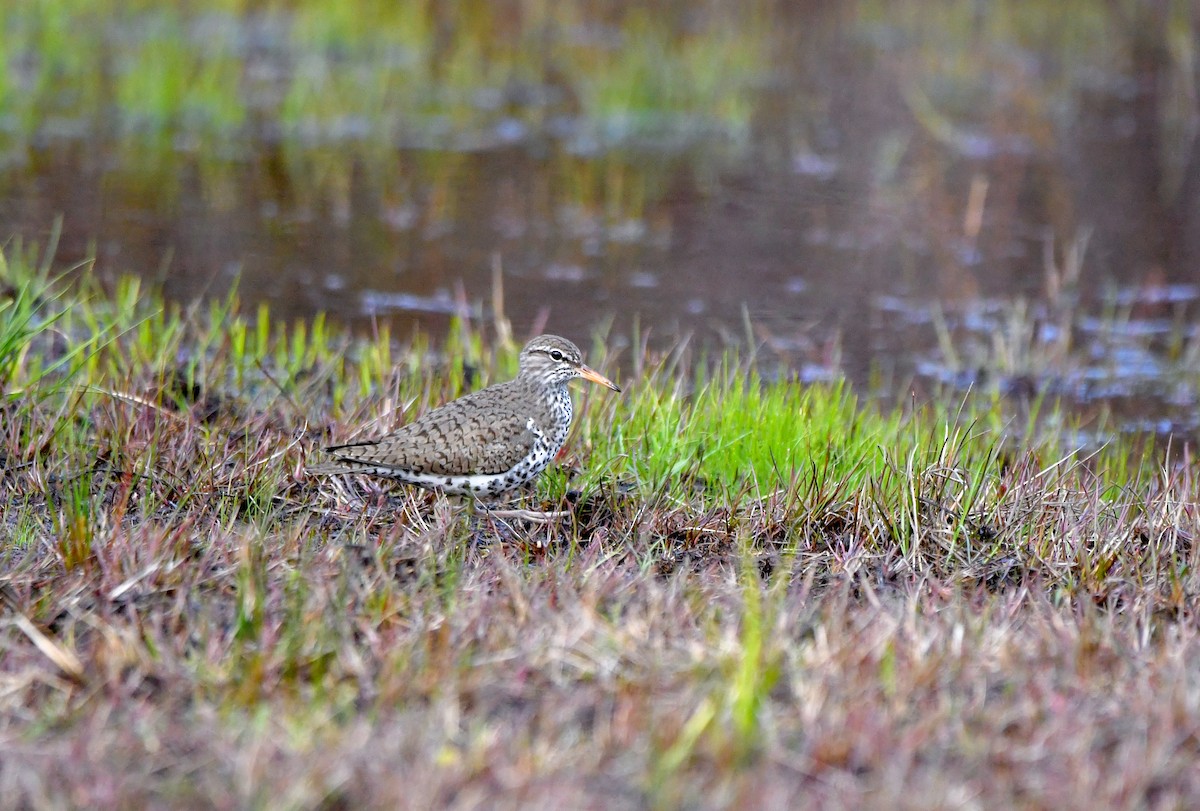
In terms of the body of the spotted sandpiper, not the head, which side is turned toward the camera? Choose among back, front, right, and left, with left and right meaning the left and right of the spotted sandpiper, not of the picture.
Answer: right
